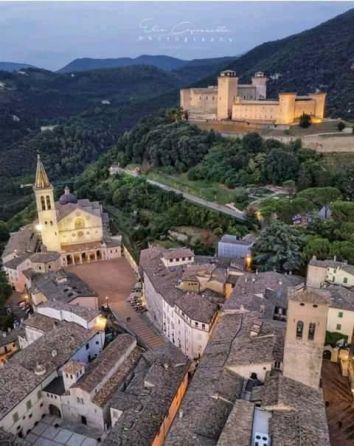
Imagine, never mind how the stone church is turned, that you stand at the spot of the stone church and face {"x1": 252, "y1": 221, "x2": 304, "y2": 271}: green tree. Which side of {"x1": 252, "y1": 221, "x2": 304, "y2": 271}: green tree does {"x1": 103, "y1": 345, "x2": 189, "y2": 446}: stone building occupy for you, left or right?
right

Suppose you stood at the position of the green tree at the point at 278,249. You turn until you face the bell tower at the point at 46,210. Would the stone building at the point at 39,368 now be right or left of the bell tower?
left

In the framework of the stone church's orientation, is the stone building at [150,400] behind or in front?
in front

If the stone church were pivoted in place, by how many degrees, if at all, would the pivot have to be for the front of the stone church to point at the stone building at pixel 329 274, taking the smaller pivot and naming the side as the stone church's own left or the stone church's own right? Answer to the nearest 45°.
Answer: approximately 45° to the stone church's own left

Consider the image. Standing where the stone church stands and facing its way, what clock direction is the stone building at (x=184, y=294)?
The stone building is roughly at 11 o'clock from the stone church.

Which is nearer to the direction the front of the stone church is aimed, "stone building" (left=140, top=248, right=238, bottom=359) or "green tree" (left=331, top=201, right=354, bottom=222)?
the stone building

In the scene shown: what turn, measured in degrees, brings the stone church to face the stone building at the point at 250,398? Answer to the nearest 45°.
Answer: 0° — it already faces it

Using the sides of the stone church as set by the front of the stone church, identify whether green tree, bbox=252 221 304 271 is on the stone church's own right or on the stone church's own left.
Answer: on the stone church's own left

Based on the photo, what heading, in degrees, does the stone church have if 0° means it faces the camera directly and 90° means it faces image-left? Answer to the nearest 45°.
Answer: approximately 0°
